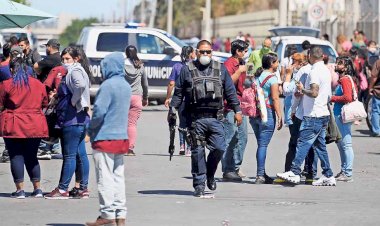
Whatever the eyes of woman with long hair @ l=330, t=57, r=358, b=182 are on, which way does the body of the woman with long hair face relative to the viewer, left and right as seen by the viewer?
facing to the left of the viewer

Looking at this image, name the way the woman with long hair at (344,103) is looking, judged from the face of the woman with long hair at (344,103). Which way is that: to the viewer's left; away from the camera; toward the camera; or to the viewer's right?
to the viewer's left

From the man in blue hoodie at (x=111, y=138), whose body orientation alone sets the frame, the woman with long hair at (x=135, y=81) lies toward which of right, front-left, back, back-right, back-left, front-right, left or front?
front-right

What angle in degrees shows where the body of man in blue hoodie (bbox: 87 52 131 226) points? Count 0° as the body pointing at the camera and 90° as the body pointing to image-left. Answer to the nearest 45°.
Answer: approximately 135°

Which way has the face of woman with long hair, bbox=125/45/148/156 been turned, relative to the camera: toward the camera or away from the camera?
away from the camera

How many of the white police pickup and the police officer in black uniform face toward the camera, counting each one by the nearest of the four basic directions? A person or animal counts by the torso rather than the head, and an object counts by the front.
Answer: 1

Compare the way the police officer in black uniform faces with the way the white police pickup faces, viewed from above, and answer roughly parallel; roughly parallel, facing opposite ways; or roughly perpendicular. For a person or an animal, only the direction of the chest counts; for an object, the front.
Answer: roughly perpendicular

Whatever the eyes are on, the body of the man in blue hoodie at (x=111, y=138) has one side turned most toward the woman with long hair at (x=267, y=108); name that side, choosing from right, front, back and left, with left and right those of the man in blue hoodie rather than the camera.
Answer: right
